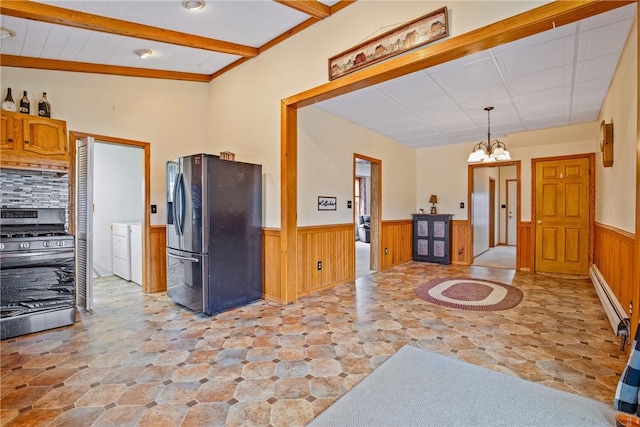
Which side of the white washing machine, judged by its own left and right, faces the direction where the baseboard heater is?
left

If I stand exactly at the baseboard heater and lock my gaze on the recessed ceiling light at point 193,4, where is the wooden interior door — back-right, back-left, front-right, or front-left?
back-right

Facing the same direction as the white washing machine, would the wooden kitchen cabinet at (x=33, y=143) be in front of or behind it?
in front

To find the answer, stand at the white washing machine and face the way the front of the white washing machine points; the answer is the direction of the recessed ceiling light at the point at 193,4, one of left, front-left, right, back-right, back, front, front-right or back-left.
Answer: front-left

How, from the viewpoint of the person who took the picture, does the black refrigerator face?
facing the viewer and to the left of the viewer

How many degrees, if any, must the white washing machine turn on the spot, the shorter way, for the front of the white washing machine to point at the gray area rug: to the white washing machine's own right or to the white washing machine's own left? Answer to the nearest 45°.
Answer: approximately 45° to the white washing machine's own left

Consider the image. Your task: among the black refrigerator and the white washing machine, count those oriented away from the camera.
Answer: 0
